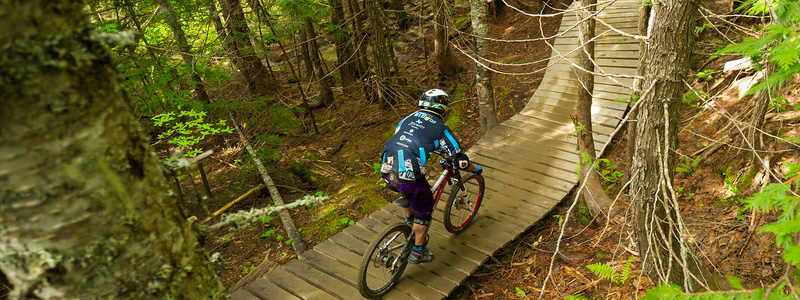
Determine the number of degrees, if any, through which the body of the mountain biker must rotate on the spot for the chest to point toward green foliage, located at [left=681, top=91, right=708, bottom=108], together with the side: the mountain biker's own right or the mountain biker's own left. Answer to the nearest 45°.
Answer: approximately 45° to the mountain biker's own right

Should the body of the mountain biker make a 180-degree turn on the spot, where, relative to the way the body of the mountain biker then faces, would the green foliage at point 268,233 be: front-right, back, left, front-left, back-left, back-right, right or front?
right

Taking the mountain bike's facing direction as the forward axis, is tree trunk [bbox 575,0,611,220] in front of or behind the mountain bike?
in front

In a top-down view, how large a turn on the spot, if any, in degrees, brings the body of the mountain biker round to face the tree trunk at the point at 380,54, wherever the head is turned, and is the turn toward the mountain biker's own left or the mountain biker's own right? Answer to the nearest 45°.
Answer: approximately 45° to the mountain biker's own left

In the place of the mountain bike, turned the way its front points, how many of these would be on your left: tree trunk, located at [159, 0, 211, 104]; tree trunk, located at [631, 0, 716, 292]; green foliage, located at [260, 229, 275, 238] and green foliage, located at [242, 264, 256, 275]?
3

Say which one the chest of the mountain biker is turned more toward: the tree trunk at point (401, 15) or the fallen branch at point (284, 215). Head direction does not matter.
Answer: the tree trunk

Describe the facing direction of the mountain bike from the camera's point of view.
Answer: facing away from the viewer and to the right of the viewer

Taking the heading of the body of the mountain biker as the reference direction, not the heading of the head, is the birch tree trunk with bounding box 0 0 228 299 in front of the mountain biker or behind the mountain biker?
behind

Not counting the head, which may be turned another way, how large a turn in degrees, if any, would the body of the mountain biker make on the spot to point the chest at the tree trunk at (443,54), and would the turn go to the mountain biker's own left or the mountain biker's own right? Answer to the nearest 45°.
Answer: approximately 45° to the mountain biker's own left

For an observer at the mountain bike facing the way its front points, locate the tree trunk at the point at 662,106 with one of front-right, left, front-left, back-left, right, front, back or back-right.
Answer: right

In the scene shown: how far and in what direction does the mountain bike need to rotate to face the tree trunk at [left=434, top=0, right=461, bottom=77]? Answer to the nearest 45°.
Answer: approximately 45° to its left

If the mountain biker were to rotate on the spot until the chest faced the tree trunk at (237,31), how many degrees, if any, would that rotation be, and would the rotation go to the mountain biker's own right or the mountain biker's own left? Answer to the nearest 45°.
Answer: approximately 90° to the mountain biker's own left

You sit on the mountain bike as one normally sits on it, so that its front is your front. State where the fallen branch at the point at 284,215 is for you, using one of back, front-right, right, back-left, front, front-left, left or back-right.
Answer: left

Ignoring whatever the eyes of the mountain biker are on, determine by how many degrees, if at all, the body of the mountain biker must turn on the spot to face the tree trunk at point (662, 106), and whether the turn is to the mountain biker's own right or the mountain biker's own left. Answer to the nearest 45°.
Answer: approximately 90° to the mountain biker's own right

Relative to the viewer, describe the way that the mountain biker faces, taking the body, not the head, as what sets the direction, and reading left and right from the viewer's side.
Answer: facing away from the viewer and to the right of the viewer

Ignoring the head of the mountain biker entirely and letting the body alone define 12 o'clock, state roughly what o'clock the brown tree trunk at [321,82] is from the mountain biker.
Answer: The brown tree trunk is roughly at 10 o'clock from the mountain biker.

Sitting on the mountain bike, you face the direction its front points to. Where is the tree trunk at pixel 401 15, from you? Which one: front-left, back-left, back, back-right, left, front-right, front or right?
front-left
